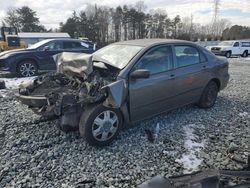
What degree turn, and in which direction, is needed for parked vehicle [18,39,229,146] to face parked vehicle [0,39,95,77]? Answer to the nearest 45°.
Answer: approximately 90° to its right

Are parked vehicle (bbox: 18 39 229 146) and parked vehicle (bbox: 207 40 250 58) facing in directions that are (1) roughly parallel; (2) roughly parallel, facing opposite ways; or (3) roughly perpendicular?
roughly parallel

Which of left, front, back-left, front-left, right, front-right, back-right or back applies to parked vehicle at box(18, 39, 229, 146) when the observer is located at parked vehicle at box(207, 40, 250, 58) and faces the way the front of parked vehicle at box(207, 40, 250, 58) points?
front-left

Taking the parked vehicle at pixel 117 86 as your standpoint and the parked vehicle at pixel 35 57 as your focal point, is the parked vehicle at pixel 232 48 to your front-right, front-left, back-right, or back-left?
front-right

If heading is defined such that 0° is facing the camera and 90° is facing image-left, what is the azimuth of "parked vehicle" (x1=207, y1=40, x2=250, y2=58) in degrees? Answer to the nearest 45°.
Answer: approximately 45°

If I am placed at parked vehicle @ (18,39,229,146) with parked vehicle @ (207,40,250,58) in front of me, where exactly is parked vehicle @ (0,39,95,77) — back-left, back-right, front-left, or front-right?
front-left

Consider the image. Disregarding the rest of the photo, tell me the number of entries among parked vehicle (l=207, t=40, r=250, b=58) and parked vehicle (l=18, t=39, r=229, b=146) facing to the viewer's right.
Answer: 0

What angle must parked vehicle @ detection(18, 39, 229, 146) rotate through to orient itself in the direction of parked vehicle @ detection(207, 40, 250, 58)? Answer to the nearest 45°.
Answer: approximately 180°

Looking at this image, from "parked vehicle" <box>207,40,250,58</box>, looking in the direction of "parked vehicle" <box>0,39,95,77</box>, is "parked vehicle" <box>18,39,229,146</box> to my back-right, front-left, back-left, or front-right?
front-left

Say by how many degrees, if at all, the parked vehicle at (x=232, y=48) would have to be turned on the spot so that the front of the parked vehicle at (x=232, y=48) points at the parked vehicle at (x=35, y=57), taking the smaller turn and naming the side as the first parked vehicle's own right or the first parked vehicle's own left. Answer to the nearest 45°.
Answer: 0° — it already faces it

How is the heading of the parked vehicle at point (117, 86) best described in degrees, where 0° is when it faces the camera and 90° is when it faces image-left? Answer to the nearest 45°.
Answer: approximately 45°
